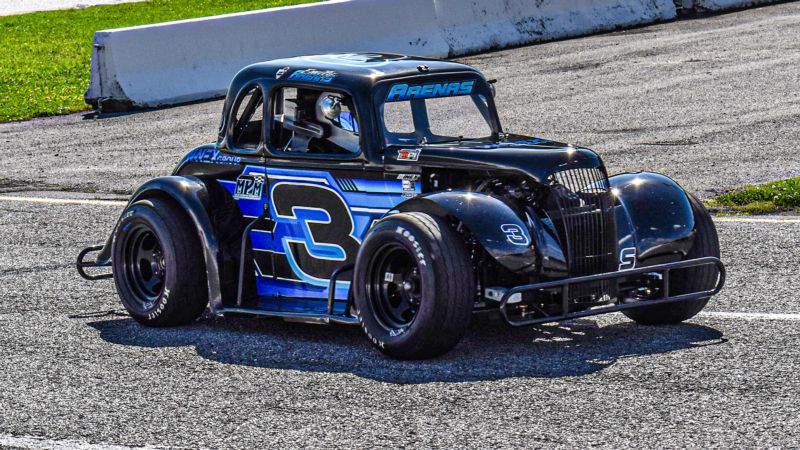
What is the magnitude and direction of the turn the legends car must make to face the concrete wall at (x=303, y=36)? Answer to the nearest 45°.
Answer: approximately 135° to its left

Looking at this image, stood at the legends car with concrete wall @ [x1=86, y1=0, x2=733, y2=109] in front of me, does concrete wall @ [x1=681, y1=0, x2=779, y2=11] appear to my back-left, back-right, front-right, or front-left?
front-right

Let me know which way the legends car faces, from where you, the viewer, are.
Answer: facing the viewer and to the right of the viewer

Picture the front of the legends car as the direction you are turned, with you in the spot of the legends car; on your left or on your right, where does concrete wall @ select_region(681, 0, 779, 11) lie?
on your left

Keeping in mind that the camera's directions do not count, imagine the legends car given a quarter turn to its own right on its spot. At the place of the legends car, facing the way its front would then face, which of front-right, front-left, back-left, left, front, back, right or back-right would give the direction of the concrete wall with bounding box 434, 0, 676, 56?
back-right
